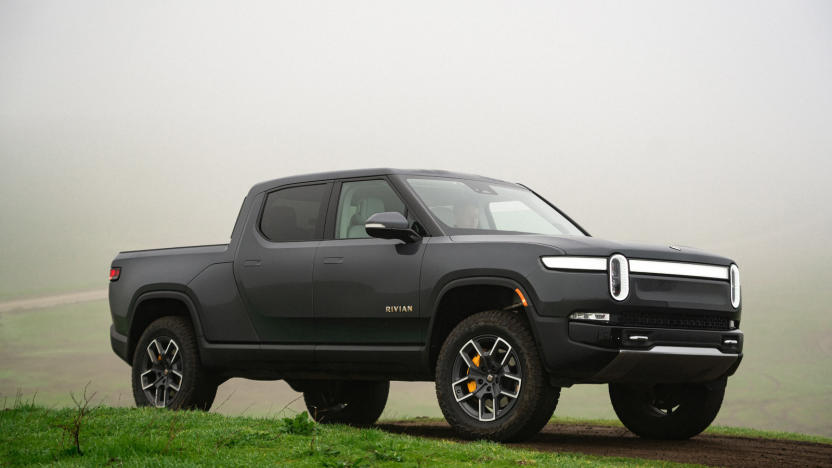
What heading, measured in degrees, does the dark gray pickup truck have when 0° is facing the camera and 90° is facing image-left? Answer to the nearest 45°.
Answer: approximately 315°
